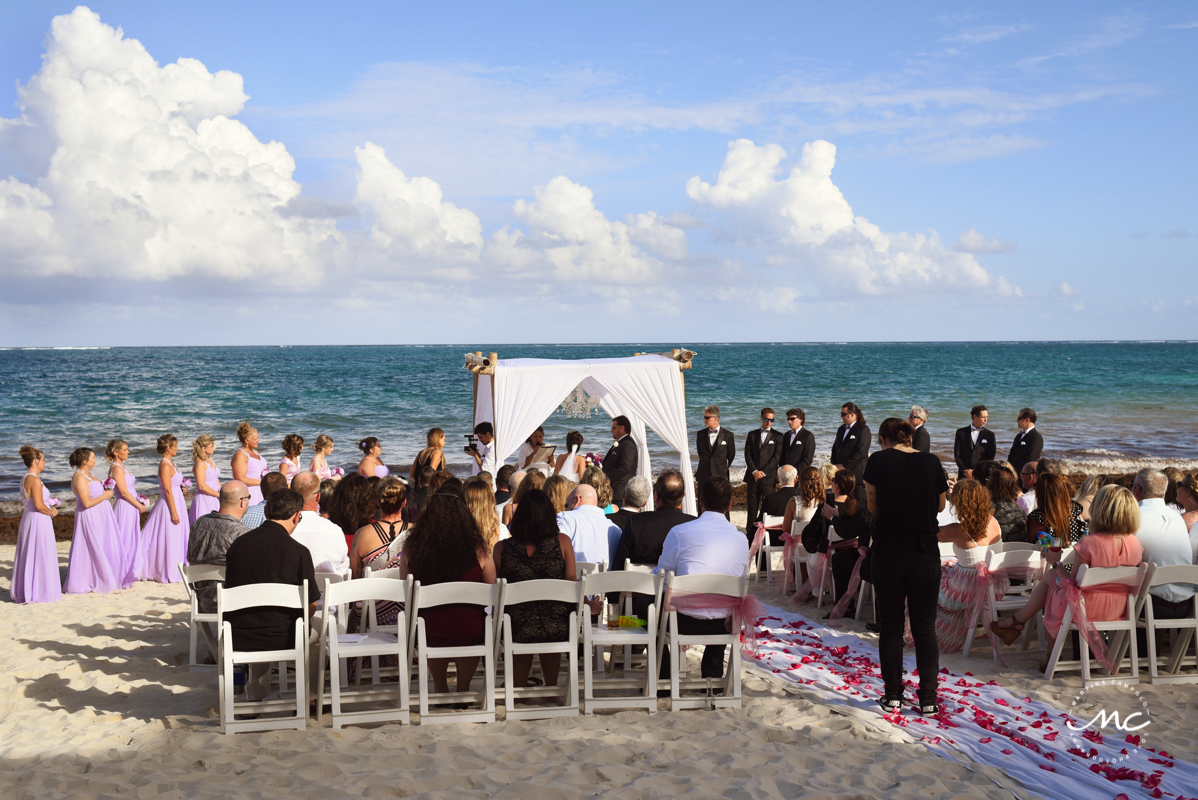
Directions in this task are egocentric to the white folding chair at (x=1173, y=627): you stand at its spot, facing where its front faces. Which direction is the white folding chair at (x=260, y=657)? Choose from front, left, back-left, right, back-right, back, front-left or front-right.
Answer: back-left

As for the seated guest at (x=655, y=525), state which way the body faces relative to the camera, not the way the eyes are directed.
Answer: away from the camera

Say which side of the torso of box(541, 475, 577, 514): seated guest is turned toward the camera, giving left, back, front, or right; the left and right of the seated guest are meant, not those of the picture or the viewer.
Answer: back

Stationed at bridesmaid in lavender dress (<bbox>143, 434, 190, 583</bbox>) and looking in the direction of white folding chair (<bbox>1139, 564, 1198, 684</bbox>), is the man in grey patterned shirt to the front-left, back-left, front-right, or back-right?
front-right

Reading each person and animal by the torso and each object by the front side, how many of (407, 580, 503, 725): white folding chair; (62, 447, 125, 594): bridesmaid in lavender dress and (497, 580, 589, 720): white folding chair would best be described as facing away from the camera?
2

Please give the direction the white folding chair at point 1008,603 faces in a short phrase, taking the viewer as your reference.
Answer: facing away from the viewer and to the left of the viewer

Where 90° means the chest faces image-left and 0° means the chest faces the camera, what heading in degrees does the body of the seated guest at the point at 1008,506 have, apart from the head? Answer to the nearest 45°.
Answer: approximately 135°

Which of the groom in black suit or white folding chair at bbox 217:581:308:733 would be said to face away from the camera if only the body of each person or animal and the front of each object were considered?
the white folding chair

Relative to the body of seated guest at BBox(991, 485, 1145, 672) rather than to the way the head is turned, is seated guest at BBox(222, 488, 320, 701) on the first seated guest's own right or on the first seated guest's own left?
on the first seated guest's own left

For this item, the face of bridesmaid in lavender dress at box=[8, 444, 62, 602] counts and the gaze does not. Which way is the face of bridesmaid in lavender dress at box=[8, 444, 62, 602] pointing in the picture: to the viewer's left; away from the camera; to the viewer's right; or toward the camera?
to the viewer's right

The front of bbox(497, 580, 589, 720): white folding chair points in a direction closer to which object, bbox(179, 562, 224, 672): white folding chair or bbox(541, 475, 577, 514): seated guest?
the seated guest

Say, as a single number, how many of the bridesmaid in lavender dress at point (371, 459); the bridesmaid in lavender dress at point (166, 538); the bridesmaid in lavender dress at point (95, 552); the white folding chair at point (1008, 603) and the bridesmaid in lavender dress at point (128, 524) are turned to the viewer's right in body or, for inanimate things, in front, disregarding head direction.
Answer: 4

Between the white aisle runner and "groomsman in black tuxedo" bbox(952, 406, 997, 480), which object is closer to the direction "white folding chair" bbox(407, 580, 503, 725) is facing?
the groomsman in black tuxedo

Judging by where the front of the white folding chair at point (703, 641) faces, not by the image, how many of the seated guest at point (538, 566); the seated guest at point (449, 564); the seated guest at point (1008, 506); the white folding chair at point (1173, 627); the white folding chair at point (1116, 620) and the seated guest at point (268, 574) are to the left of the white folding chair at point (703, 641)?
3

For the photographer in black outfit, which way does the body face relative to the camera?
away from the camera

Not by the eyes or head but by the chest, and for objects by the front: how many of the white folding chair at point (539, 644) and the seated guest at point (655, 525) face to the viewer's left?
0

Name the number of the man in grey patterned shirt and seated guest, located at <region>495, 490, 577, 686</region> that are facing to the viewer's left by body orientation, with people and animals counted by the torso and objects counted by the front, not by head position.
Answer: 0

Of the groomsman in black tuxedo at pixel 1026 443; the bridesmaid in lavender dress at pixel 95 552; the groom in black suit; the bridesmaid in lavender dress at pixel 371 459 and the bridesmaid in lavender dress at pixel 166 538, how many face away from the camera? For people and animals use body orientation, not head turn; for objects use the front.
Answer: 0

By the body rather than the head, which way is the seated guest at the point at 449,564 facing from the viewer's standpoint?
away from the camera

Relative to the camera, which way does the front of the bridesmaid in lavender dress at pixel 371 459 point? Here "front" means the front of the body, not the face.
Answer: to the viewer's right

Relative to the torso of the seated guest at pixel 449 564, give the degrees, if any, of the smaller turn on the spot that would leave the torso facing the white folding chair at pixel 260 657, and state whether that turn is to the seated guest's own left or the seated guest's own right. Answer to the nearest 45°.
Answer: approximately 90° to the seated guest's own left

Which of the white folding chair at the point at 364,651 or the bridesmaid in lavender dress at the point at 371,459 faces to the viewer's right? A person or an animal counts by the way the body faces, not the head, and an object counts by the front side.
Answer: the bridesmaid in lavender dress
